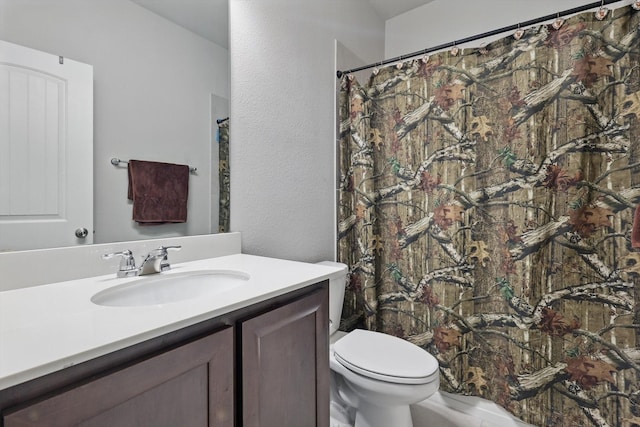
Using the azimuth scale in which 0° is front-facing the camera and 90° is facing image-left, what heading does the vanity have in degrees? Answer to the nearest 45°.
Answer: approximately 315°

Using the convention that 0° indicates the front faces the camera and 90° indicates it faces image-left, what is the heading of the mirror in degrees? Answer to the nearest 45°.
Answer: approximately 315°

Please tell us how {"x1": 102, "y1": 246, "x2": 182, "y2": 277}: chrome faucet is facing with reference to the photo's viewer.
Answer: facing the viewer and to the right of the viewer

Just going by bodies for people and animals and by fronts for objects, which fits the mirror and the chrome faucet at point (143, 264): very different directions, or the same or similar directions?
same or similar directions

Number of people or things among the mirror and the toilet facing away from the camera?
0

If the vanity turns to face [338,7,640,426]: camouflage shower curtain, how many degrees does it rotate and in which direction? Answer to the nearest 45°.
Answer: approximately 45° to its left

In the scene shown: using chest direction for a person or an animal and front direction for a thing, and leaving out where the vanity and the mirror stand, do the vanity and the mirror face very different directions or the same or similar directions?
same or similar directions

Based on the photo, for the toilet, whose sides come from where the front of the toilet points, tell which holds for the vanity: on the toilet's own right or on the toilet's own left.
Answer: on the toilet's own right

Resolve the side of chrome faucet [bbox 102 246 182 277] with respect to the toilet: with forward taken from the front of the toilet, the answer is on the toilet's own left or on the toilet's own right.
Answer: on the toilet's own right
